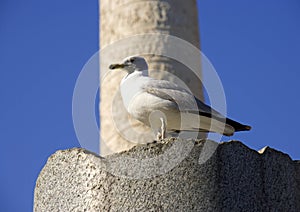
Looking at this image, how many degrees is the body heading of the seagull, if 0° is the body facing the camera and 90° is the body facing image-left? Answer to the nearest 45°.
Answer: approximately 90°

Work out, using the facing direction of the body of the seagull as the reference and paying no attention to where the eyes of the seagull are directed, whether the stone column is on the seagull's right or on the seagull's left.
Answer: on the seagull's right
